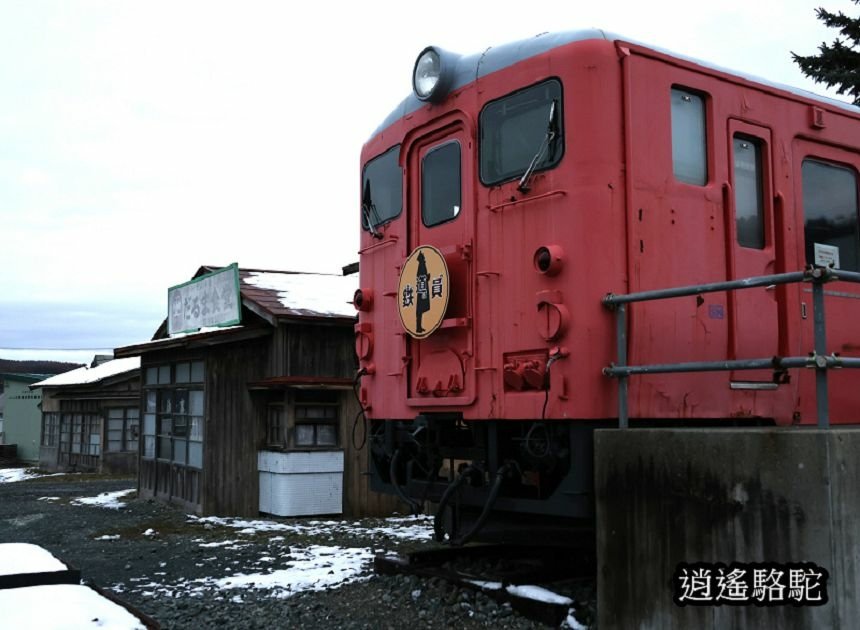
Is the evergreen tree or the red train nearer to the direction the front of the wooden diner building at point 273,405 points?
the red train

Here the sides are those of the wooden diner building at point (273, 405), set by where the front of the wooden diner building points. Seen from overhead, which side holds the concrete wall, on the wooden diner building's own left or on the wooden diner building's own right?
on the wooden diner building's own left

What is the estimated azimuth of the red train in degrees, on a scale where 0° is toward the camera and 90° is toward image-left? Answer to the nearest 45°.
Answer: approximately 45°

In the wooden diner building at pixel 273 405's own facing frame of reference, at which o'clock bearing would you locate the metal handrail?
The metal handrail is roughly at 10 o'clock from the wooden diner building.

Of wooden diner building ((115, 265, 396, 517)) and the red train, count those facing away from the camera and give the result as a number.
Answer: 0

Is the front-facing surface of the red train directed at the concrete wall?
no

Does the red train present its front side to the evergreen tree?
no

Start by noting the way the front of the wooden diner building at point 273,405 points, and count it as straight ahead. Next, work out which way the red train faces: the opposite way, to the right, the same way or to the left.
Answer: the same way

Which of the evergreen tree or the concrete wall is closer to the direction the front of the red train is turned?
the concrete wall

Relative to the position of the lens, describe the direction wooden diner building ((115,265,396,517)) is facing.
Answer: facing the viewer and to the left of the viewer

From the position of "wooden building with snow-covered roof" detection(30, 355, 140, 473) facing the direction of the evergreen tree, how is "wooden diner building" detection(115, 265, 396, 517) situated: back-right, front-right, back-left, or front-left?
front-right

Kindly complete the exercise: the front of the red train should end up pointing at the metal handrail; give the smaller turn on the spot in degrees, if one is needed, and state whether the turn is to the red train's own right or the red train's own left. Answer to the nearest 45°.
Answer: approximately 90° to the red train's own left

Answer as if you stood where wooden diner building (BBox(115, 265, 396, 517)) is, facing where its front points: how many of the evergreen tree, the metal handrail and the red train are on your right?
0

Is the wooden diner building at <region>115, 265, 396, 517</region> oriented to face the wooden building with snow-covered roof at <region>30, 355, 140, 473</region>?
no
